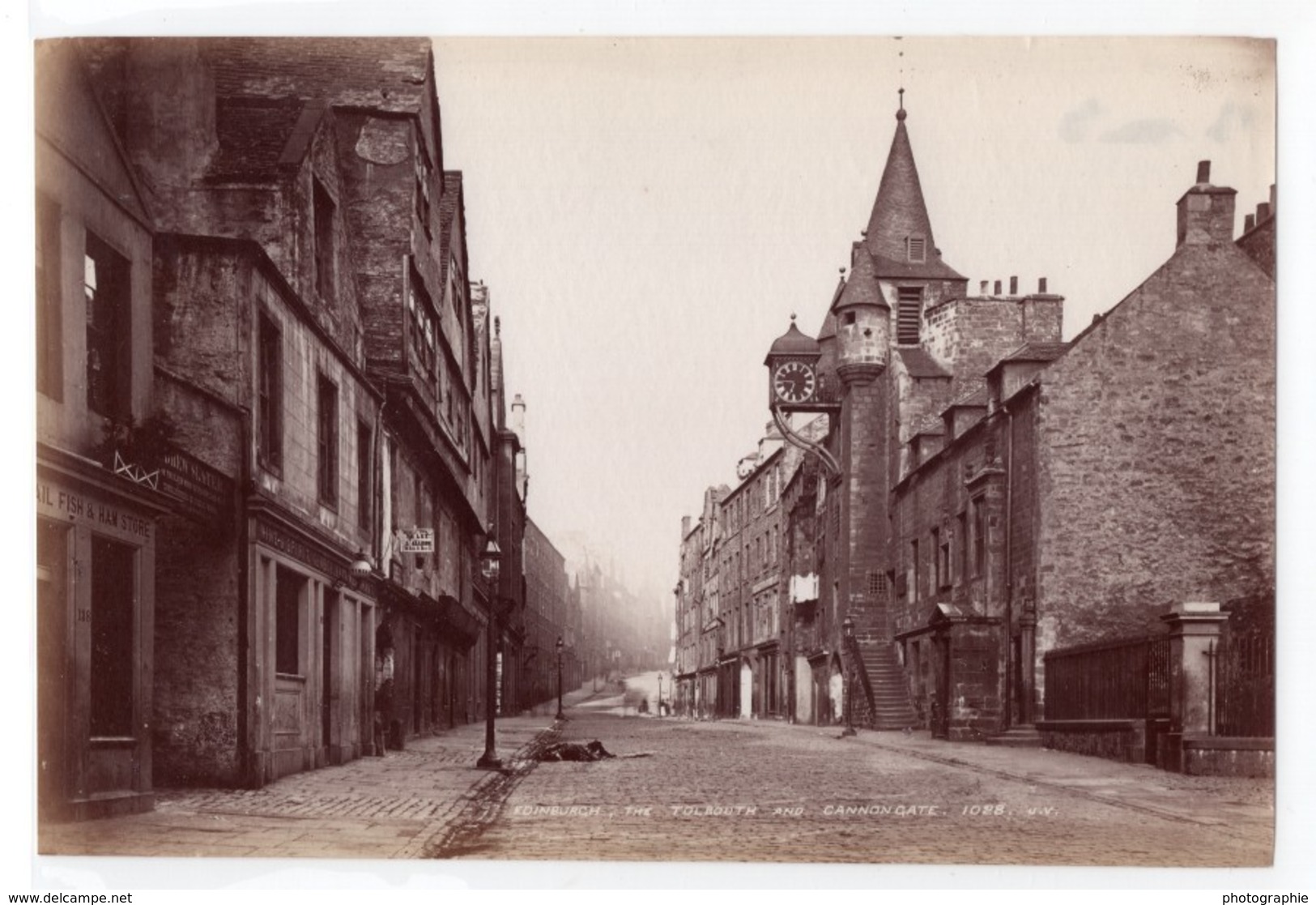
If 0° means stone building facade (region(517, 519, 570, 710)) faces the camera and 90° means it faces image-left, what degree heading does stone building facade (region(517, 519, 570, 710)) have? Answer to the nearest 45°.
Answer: approximately 270°

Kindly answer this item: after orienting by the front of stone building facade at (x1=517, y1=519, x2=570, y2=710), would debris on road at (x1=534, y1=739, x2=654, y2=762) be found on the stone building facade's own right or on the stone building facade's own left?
on the stone building facade's own right
